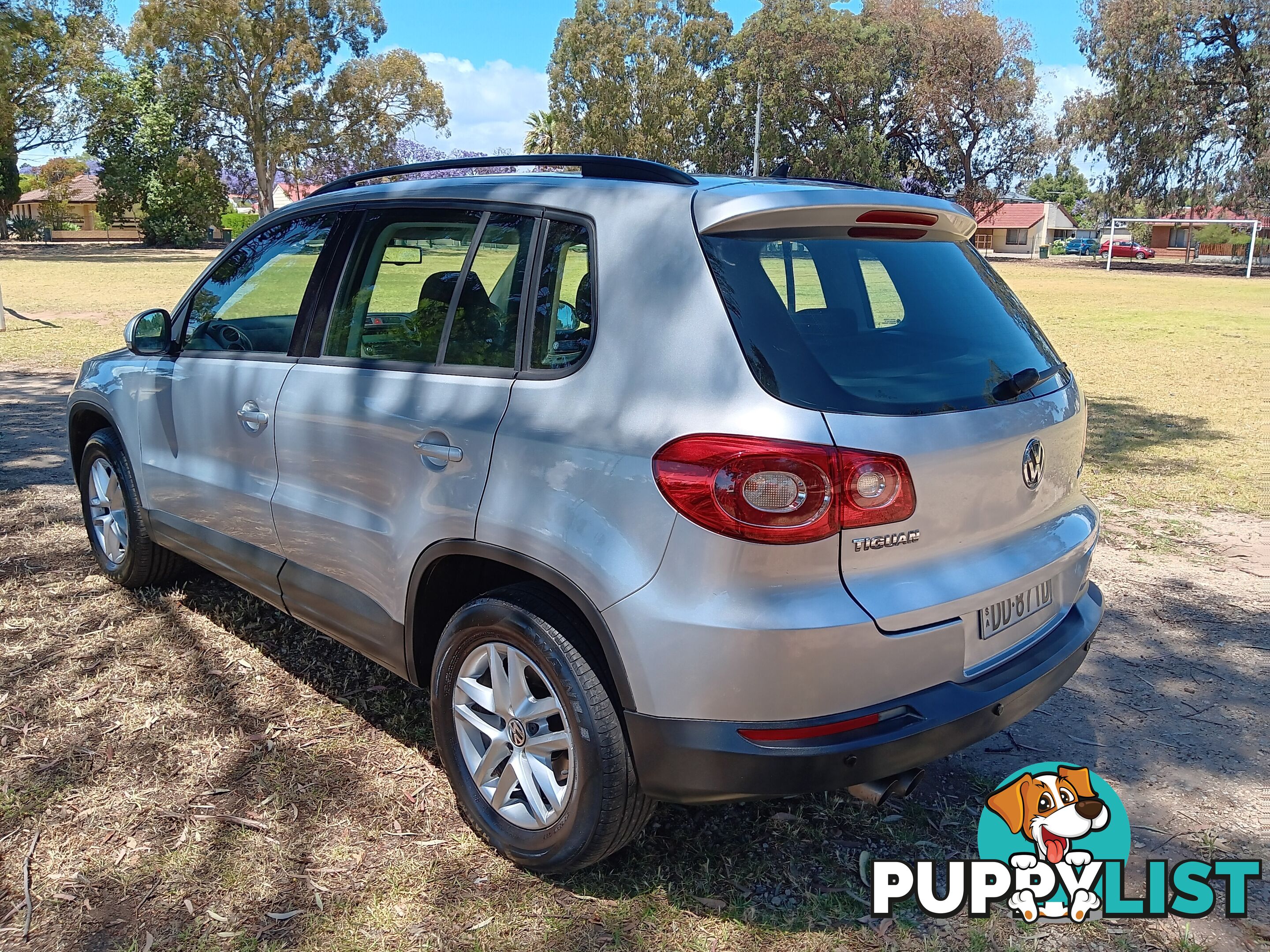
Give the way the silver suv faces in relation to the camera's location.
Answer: facing away from the viewer and to the left of the viewer
